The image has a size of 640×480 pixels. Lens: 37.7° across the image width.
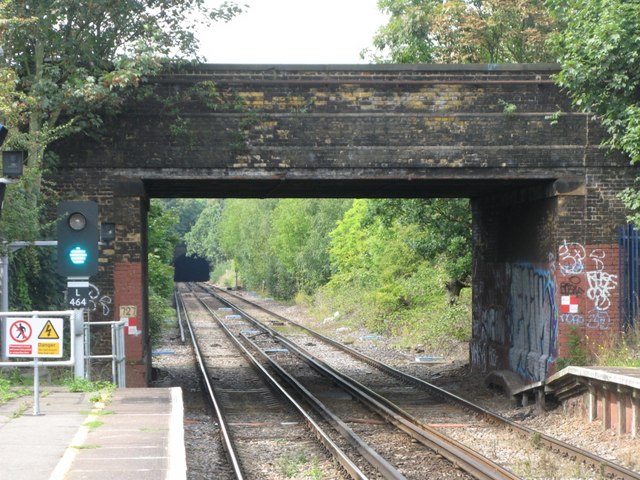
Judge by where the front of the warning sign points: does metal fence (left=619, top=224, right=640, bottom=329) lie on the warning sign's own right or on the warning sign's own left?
on the warning sign's own left

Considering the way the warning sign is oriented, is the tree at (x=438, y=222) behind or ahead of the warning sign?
behind

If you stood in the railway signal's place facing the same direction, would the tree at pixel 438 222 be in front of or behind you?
behind

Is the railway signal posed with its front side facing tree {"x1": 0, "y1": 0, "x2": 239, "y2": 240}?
no

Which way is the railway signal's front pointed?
toward the camera

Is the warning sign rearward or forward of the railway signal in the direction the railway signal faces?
forward

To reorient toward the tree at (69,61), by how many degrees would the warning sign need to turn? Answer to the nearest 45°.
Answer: approximately 180°

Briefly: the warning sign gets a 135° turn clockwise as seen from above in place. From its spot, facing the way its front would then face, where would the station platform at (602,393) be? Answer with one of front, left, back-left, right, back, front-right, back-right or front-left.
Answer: back-right

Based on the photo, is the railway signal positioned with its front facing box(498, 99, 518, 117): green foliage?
no

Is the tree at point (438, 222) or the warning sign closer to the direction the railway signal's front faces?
the warning sign

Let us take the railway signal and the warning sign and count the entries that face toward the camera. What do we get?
2

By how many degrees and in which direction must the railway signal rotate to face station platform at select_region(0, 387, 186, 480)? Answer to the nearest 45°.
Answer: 0° — it already faces it

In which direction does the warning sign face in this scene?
toward the camera

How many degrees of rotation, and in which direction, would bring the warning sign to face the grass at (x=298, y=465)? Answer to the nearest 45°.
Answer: approximately 90° to its left

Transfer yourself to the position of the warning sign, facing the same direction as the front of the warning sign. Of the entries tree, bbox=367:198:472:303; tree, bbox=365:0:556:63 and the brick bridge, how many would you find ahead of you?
0

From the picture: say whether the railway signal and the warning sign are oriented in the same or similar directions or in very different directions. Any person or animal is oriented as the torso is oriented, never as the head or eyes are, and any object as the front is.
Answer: same or similar directions

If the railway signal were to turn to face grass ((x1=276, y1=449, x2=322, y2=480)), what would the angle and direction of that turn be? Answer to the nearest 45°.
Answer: approximately 45° to its left
